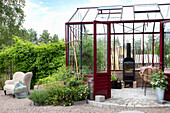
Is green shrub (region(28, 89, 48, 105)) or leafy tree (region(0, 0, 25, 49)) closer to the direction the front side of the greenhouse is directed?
the green shrub

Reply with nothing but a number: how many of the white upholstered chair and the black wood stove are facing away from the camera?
0

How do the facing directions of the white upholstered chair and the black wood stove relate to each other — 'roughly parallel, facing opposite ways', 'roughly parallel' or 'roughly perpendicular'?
roughly parallel

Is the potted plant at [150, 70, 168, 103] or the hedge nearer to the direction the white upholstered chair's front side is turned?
the potted plant

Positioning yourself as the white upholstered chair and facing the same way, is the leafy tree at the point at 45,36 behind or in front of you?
behind

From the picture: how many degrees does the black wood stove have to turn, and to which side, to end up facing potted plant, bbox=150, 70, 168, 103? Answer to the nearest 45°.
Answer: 0° — it already faces it

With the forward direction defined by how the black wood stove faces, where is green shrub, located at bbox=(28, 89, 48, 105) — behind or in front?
in front

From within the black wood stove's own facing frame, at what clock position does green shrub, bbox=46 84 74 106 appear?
The green shrub is roughly at 1 o'clock from the black wood stove.

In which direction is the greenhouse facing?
toward the camera

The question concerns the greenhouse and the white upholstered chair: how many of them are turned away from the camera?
0

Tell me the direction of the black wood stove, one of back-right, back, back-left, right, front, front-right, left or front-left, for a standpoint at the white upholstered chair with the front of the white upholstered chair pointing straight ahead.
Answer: back-left

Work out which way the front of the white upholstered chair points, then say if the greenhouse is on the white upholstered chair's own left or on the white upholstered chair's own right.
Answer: on the white upholstered chair's own left

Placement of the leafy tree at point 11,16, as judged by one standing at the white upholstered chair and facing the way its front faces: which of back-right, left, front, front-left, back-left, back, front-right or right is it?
back-right

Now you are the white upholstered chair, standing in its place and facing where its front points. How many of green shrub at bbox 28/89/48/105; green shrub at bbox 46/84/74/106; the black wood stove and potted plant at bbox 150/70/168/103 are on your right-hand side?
0

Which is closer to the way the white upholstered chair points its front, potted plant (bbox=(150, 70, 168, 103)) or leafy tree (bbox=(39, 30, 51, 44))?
the potted plant

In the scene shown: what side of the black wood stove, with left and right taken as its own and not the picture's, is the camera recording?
front
